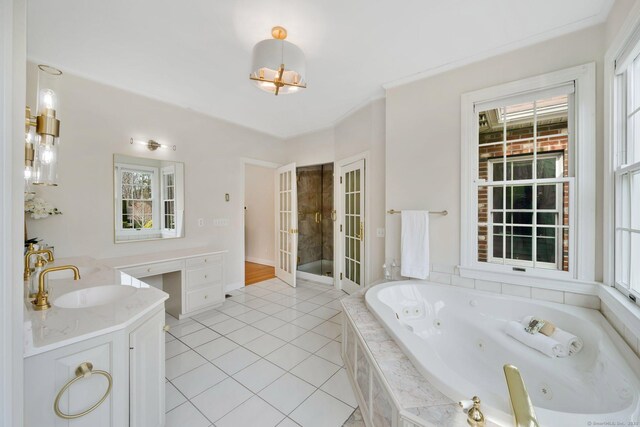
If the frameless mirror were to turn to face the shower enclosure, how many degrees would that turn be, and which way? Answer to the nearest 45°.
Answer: approximately 45° to its left

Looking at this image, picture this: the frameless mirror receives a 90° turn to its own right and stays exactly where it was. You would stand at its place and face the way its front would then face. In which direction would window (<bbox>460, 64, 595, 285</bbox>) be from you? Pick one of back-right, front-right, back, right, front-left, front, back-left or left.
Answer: left

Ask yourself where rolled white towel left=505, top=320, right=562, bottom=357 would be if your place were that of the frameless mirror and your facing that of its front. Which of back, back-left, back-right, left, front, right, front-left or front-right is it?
front

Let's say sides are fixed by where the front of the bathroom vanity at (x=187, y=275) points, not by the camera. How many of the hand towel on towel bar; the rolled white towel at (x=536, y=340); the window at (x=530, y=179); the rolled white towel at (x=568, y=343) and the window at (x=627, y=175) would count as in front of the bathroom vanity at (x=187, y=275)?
5

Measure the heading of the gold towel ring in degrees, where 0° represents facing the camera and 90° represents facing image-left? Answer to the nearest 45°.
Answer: approximately 315°

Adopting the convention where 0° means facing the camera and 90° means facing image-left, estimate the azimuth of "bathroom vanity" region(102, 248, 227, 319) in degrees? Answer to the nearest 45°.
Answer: approximately 315°

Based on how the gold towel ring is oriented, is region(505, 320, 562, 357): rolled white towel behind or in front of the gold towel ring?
in front

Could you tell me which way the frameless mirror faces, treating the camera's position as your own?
facing the viewer and to the right of the viewer

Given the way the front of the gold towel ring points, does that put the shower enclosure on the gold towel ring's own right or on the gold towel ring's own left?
on the gold towel ring's own left
